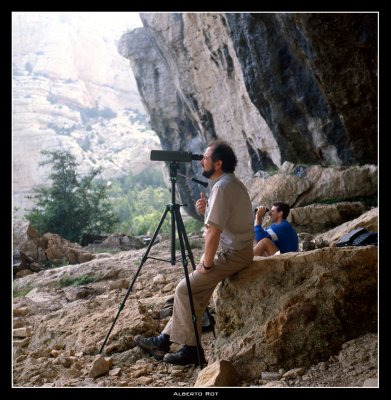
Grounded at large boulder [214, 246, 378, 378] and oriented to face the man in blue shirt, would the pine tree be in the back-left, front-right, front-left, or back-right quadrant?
front-left

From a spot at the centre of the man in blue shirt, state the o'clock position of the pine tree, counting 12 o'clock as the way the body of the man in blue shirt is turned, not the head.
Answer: The pine tree is roughly at 2 o'clock from the man in blue shirt.

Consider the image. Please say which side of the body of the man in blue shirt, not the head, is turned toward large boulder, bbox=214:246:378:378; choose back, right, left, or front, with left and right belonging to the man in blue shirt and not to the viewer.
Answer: left

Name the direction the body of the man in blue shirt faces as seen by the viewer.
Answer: to the viewer's left

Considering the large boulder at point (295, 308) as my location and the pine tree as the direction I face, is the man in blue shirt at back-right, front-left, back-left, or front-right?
front-right

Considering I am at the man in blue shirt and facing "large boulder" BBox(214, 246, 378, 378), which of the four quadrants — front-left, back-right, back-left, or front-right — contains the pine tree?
back-right
